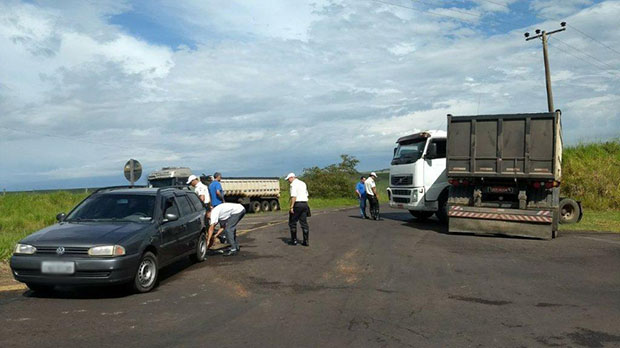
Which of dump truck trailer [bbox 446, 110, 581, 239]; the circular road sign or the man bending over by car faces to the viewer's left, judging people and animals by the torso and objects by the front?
the man bending over by car

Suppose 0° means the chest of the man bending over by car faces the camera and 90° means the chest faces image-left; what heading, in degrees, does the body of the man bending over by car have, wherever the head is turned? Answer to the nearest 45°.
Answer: approximately 90°

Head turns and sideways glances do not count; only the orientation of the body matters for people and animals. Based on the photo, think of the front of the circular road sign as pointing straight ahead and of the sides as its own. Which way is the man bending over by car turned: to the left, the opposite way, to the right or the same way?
to the left

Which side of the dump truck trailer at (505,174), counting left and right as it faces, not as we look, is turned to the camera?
back

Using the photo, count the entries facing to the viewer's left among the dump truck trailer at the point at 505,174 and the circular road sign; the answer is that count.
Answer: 0

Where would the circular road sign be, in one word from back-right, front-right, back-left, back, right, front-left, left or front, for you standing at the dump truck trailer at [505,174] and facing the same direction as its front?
left

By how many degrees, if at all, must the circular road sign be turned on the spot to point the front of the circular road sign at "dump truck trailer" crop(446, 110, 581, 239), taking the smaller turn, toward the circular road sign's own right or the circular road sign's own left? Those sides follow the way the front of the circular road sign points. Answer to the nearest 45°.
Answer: approximately 135° to the circular road sign's own right

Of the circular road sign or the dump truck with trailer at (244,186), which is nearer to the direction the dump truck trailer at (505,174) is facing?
the dump truck with trailer

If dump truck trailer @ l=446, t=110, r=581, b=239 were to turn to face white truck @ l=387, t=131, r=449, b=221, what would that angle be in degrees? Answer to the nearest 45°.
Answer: approximately 45° to its left

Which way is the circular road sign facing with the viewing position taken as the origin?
facing away from the viewer

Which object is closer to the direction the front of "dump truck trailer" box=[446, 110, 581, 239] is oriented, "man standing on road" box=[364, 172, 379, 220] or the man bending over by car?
the man standing on road

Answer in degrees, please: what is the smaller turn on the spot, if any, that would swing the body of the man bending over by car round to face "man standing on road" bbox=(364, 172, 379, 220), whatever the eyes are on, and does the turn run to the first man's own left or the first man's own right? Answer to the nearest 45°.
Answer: approximately 135° to the first man's own right

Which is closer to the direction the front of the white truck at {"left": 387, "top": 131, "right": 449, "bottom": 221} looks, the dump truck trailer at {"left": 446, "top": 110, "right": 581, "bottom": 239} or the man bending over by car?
the man bending over by car

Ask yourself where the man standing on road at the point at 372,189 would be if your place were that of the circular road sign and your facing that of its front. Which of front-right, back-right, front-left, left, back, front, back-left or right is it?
right

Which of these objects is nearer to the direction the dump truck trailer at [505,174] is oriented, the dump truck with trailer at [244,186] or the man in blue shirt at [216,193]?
the dump truck with trailer

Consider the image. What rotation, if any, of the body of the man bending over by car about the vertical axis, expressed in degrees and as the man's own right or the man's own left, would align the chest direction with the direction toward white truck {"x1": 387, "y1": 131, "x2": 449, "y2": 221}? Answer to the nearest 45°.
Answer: approximately 135° to the man's own right

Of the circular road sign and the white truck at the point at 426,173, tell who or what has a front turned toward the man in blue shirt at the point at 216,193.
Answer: the white truck

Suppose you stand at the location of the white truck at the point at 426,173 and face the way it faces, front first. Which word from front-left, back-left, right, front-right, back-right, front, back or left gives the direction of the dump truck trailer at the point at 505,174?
left

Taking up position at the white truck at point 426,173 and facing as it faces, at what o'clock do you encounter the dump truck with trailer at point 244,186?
The dump truck with trailer is roughly at 3 o'clock from the white truck.
